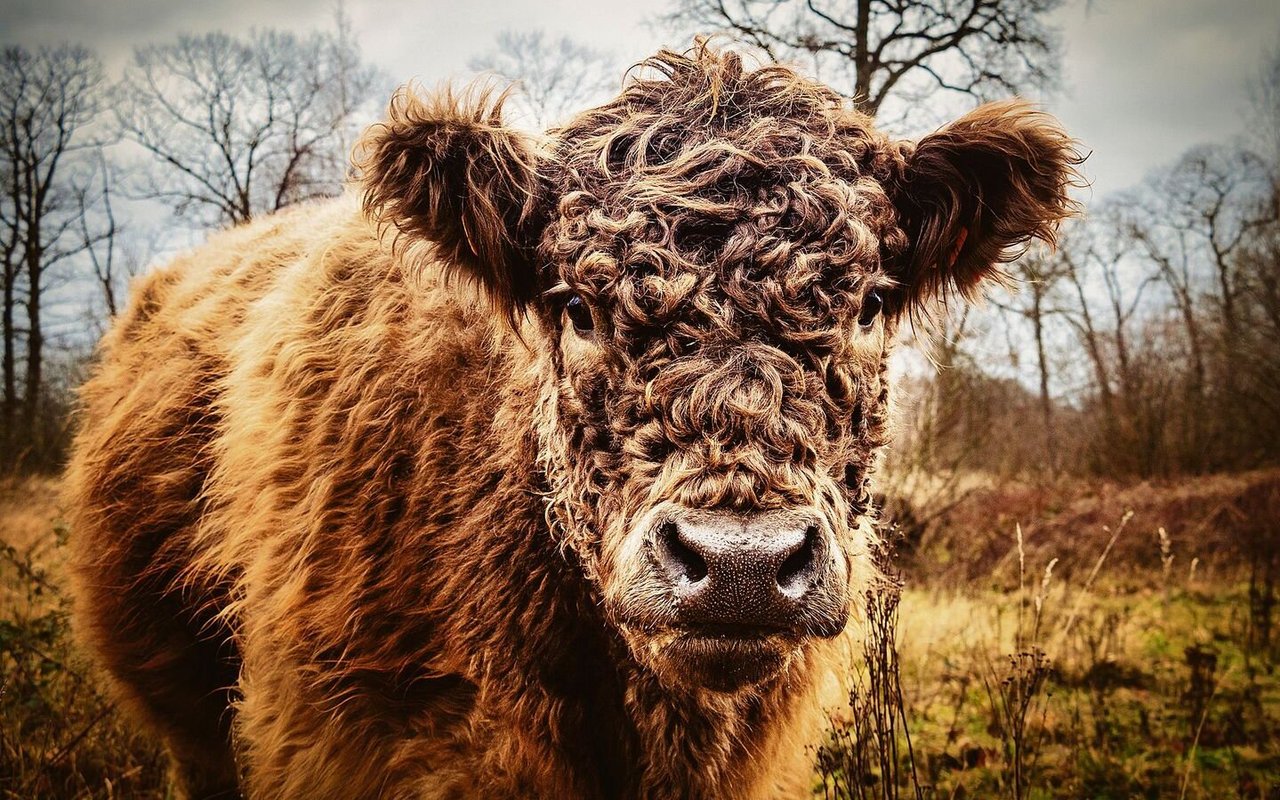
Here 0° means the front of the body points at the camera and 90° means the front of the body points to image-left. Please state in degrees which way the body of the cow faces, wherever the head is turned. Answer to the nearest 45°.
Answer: approximately 315°
